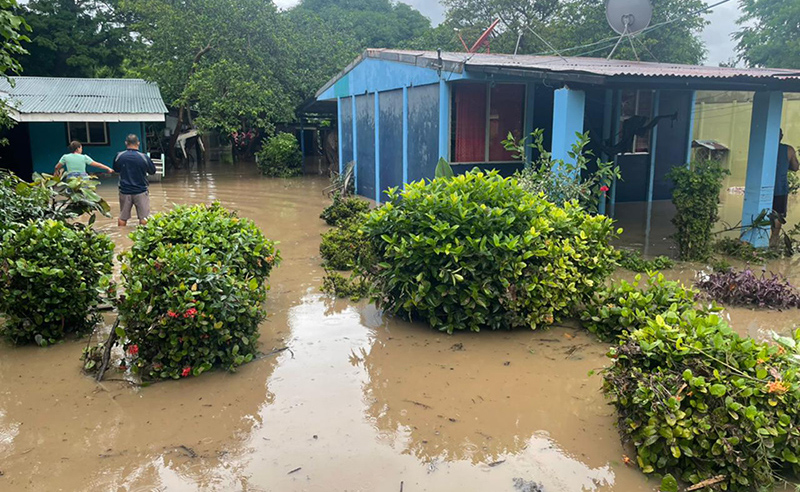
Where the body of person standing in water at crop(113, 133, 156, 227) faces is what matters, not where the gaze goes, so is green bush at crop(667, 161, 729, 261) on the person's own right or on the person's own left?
on the person's own right

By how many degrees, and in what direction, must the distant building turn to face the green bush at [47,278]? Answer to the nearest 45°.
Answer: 0° — it already faces it

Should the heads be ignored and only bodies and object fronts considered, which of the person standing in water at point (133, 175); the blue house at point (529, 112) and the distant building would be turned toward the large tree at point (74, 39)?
the person standing in water

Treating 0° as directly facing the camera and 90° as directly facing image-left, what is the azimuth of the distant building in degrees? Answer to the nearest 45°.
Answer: approximately 0°

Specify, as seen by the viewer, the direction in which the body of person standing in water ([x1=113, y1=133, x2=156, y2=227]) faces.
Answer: away from the camera

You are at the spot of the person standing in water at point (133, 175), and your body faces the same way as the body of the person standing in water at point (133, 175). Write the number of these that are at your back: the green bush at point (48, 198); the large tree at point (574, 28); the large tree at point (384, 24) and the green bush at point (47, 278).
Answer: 2

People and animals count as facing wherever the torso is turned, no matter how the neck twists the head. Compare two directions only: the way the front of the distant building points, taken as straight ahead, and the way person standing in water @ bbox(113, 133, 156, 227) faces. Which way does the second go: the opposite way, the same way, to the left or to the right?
the opposite way

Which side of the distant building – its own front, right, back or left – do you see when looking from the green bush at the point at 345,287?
front

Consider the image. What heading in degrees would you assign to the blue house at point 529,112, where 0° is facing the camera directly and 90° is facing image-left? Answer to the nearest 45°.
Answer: approximately 0°

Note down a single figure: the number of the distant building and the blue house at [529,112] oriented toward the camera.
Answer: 2

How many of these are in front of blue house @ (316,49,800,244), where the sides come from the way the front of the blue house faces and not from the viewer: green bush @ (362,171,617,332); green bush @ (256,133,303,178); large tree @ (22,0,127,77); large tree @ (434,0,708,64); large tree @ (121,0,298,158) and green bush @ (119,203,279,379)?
2

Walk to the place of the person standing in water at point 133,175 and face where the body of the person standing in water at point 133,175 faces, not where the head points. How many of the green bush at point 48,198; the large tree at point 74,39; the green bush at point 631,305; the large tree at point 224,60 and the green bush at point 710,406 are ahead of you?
2
